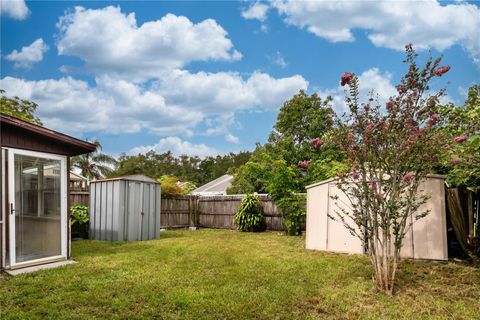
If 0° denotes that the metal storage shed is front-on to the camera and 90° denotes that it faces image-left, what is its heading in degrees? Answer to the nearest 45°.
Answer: approximately 315°

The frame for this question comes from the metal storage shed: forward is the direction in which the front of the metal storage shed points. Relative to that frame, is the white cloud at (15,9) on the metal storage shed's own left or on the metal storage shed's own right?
on the metal storage shed's own right

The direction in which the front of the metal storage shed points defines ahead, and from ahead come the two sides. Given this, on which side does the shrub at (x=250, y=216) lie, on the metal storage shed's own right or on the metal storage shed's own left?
on the metal storage shed's own left
